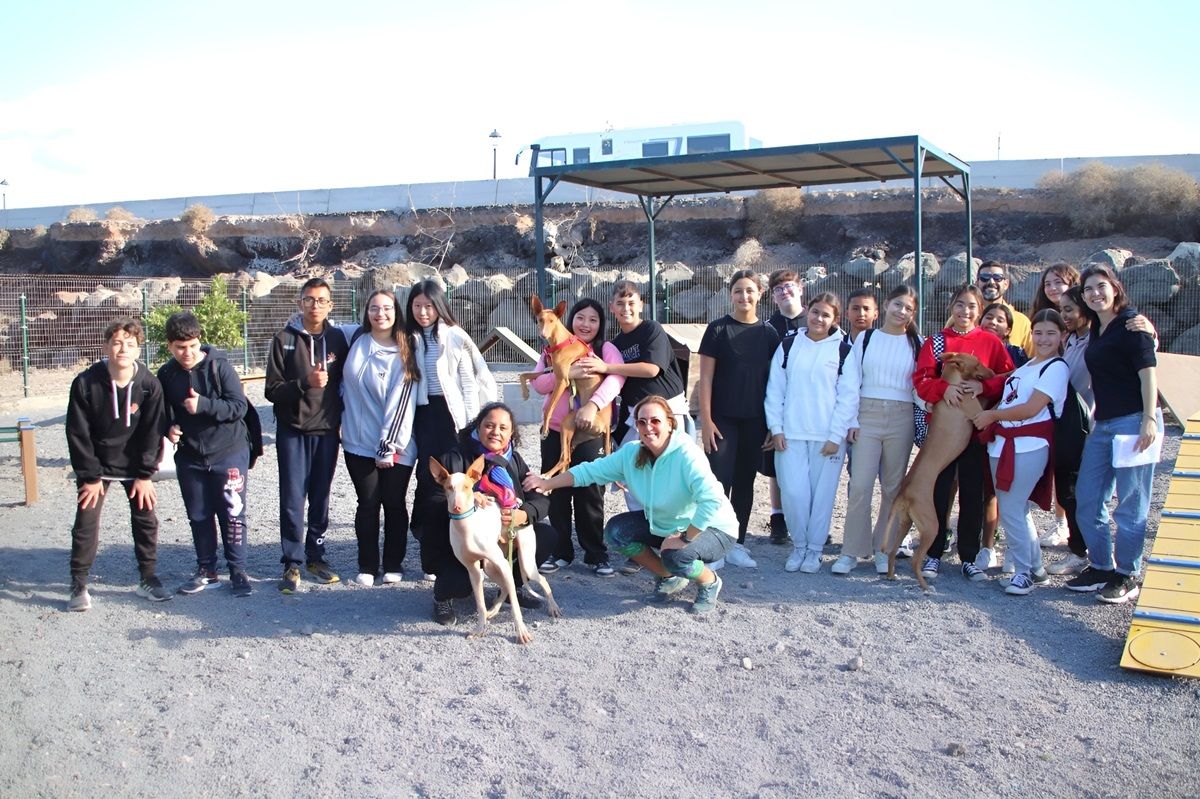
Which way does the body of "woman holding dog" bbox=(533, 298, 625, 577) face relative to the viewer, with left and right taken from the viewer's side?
facing the viewer

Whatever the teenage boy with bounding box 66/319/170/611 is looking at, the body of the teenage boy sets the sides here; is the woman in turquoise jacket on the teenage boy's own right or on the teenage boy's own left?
on the teenage boy's own left

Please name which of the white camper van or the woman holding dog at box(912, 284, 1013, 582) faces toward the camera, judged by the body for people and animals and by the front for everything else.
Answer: the woman holding dog

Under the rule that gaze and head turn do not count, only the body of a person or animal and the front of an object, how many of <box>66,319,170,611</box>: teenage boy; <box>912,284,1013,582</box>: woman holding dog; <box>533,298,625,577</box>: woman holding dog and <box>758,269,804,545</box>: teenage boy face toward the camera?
4

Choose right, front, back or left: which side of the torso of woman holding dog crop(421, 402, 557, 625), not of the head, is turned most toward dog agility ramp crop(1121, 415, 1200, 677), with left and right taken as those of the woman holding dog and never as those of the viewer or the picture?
left

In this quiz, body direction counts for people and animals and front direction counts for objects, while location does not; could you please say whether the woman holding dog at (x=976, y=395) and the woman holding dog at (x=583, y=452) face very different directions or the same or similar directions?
same or similar directions

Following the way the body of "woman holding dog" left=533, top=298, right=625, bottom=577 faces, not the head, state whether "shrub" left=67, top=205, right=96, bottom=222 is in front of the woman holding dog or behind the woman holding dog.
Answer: behind

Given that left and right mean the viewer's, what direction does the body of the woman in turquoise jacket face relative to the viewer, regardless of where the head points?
facing the viewer and to the left of the viewer

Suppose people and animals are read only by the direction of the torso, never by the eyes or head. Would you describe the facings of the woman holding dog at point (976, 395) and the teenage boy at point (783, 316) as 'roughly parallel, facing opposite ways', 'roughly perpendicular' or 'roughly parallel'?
roughly parallel

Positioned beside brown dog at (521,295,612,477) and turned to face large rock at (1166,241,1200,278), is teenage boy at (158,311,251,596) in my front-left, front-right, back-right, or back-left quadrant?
back-left

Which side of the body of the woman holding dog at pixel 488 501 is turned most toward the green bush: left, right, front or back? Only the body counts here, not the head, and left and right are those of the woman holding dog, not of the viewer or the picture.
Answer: back

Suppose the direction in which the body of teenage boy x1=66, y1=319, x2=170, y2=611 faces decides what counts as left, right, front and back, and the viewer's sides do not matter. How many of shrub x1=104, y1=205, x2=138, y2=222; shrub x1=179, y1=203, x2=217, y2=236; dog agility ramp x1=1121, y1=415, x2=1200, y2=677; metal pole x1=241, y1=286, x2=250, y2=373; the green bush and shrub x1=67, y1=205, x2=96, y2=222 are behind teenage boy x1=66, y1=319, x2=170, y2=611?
5

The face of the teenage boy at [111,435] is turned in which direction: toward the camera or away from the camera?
toward the camera

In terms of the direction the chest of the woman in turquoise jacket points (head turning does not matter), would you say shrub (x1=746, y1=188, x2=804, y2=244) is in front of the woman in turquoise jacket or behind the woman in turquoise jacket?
behind

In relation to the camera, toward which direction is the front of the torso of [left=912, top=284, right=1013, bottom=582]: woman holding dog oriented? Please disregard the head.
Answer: toward the camera

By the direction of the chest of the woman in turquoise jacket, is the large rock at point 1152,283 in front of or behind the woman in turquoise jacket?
behind
